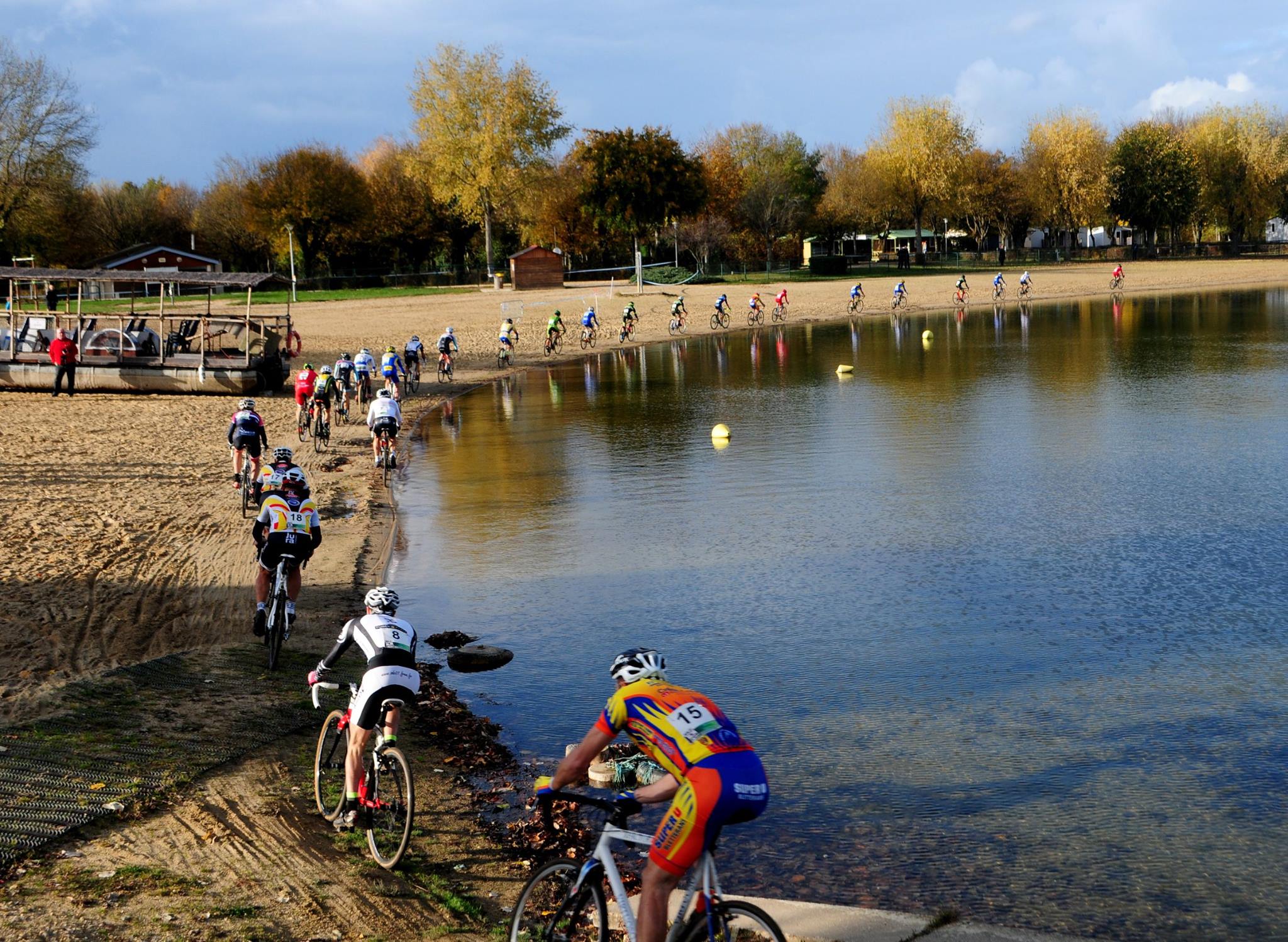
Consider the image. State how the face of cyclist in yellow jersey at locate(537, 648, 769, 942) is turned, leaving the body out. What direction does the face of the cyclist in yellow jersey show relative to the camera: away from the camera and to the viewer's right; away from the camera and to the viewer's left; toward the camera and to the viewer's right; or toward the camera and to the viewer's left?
away from the camera and to the viewer's left

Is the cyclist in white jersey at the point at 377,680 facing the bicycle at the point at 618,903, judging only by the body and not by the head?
no

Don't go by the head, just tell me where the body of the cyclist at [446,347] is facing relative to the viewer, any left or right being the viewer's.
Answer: facing away from the viewer and to the right of the viewer

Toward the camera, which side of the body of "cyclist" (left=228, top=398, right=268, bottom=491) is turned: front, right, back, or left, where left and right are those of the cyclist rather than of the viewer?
back

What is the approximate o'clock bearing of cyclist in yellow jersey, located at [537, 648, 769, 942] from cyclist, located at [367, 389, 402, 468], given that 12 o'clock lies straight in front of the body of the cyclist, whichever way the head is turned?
The cyclist in yellow jersey is roughly at 6 o'clock from the cyclist.

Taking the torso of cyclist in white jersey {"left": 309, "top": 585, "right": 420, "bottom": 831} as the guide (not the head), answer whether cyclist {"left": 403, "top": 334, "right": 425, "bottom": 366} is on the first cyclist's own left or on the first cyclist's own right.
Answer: on the first cyclist's own right

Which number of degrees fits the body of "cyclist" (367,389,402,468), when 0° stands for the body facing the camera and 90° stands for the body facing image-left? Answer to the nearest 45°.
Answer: approximately 180°

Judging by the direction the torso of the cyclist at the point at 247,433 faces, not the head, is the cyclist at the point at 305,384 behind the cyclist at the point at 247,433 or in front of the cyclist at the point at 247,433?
in front

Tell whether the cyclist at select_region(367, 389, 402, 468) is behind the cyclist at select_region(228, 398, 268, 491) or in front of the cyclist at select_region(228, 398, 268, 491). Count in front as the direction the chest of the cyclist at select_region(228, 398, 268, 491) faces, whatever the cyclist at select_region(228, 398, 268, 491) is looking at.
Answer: in front

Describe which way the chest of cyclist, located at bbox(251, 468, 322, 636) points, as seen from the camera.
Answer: away from the camera

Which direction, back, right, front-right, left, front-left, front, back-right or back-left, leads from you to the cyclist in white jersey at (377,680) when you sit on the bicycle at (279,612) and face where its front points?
back

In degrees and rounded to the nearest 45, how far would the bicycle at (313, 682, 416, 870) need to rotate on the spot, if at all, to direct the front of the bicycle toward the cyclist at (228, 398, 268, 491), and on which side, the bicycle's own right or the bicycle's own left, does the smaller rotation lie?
approximately 45° to the bicycle's own right

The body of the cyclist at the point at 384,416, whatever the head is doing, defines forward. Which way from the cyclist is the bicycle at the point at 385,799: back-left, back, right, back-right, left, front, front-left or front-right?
back

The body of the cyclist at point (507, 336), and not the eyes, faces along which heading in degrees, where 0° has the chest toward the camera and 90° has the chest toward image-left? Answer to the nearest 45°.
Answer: approximately 225°

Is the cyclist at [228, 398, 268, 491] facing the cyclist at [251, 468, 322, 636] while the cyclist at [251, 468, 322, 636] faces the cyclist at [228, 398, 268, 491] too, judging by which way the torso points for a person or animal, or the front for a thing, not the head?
no

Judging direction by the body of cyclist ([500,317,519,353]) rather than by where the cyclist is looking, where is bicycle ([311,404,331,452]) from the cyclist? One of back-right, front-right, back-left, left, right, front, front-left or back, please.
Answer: back-right

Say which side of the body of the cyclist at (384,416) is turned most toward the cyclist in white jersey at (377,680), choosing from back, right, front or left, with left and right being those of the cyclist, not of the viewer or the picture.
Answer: back

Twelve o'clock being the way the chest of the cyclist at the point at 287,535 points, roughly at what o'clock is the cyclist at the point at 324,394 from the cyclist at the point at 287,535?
the cyclist at the point at 324,394 is roughly at 12 o'clock from the cyclist at the point at 287,535.

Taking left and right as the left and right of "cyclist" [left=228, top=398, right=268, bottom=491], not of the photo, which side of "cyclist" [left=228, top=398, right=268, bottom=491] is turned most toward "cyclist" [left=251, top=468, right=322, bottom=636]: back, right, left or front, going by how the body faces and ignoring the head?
back

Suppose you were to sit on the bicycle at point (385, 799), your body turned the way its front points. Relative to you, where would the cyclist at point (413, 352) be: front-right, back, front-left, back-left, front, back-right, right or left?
front-right

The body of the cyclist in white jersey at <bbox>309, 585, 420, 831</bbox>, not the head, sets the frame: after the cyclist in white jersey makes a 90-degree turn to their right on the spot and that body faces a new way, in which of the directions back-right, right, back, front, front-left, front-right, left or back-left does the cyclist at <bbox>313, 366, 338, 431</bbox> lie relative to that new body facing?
front-left
